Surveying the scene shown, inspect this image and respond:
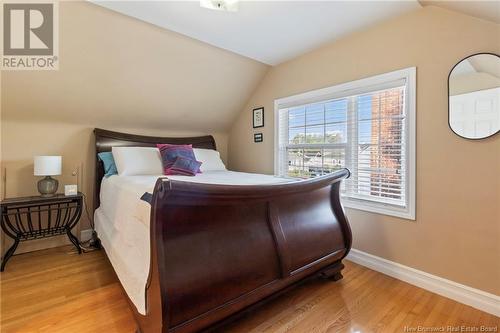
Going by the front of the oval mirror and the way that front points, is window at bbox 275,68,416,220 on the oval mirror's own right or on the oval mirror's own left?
on the oval mirror's own right

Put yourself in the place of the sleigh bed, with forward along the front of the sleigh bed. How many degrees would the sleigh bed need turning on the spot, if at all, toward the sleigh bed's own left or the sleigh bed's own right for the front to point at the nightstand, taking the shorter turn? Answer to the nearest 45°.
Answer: approximately 180°

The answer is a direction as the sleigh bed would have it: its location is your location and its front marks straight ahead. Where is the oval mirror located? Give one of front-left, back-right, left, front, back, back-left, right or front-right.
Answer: front-left

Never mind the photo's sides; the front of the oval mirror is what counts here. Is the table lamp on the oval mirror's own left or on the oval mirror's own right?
on the oval mirror's own right

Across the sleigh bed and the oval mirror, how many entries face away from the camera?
0

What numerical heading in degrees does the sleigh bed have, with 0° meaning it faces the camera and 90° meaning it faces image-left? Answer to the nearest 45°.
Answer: approximately 315°

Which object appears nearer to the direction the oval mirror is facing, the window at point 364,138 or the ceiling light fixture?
the ceiling light fixture

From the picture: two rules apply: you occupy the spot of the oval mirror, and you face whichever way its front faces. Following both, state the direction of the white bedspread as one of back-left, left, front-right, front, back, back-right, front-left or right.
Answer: front-right

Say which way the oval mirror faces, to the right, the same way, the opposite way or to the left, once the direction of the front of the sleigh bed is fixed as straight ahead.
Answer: to the right

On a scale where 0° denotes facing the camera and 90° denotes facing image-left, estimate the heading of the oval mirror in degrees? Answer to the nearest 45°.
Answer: approximately 0°
